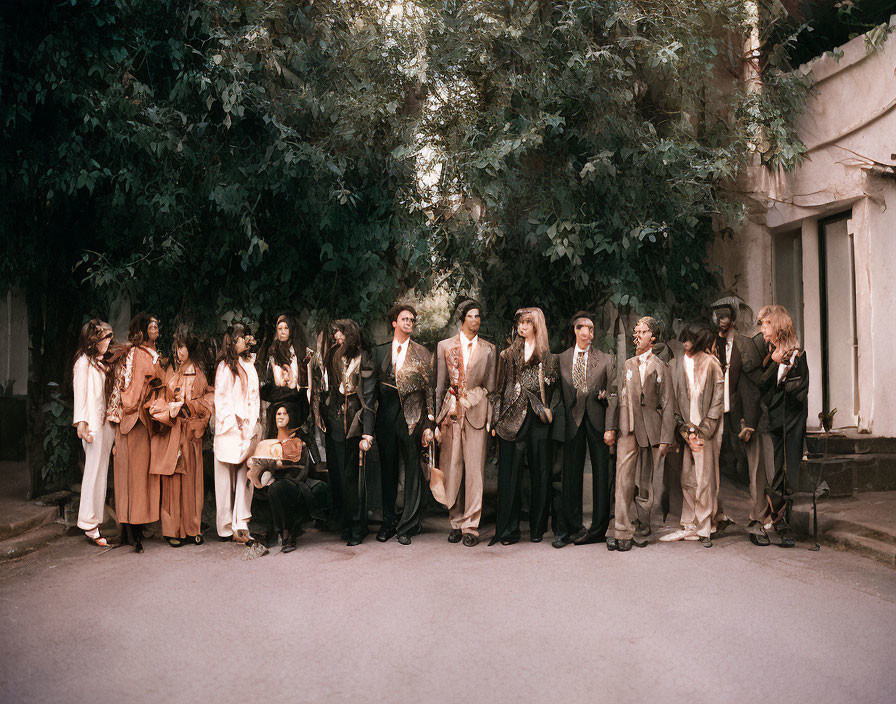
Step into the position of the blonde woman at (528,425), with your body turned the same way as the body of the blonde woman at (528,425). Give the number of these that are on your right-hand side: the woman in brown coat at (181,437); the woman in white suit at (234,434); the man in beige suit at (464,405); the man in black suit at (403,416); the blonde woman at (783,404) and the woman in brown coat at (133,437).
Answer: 5

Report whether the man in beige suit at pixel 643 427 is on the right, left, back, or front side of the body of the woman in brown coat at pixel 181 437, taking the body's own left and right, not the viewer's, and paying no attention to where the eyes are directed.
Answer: left

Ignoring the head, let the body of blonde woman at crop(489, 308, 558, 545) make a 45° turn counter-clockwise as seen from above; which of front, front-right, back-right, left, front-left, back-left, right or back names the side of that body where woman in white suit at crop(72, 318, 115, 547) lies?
back-right

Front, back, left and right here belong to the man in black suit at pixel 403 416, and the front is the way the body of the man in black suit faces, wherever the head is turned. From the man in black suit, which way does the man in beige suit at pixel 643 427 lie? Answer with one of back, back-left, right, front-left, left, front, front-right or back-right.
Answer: left

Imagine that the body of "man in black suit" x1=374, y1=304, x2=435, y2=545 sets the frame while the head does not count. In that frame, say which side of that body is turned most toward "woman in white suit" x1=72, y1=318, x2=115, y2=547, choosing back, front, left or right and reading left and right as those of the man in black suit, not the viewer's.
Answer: right

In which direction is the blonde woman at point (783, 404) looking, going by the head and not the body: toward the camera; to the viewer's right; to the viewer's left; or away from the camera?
to the viewer's left

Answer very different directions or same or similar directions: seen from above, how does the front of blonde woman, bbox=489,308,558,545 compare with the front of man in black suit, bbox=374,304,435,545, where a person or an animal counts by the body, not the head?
same or similar directions

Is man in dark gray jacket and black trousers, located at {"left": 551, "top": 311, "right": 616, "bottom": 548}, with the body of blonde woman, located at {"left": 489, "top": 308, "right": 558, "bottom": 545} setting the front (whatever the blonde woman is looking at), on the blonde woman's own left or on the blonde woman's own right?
on the blonde woman's own left

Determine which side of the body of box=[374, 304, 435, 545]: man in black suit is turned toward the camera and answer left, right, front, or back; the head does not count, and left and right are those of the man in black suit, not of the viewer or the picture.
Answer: front

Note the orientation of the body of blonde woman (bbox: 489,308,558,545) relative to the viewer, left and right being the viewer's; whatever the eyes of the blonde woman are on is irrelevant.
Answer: facing the viewer

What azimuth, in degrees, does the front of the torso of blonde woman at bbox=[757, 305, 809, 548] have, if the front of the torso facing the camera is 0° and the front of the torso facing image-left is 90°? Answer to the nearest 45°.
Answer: approximately 45°

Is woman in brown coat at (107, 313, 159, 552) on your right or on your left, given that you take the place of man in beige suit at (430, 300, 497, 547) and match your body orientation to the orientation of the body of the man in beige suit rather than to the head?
on your right

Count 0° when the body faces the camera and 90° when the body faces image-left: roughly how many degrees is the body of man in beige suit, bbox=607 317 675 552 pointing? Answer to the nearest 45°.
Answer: approximately 45°
